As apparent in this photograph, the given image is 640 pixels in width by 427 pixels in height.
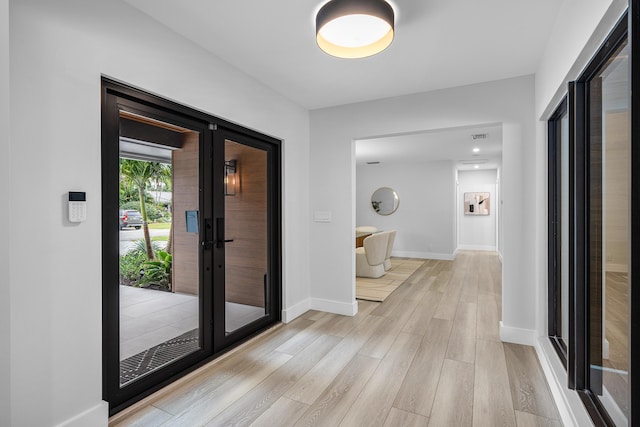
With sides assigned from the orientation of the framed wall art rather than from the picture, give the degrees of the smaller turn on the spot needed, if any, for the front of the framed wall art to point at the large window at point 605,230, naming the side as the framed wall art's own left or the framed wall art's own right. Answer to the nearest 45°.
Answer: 0° — it already faces it

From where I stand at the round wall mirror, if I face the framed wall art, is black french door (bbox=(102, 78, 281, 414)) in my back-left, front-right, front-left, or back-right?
back-right

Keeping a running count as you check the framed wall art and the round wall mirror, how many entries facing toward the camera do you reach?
2

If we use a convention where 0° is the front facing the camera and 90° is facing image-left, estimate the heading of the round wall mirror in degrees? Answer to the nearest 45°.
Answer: approximately 0°

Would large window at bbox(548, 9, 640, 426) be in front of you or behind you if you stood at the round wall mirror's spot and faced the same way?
in front

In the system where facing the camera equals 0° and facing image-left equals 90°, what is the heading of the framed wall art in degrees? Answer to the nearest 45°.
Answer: approximately 0°

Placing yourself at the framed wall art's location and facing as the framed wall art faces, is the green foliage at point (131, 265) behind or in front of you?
in front
